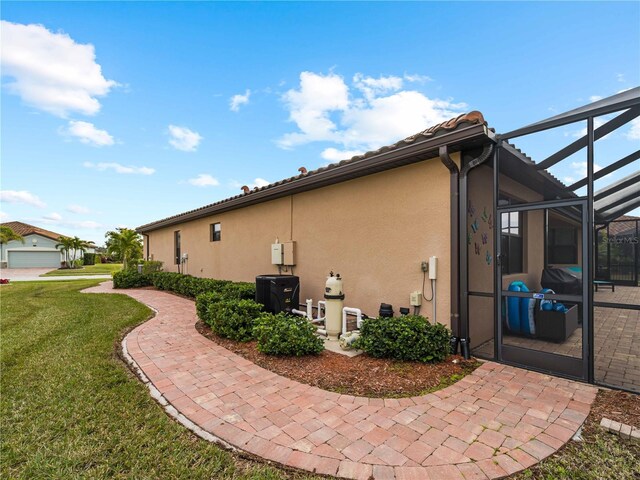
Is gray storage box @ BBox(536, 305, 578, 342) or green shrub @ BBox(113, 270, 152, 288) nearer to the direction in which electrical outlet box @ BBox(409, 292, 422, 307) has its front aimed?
the green shrub

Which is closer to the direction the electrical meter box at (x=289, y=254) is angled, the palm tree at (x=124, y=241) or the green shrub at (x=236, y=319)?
the green shrub

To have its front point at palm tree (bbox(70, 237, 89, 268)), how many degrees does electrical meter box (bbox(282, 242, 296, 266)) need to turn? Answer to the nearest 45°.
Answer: approximately 90° to its right

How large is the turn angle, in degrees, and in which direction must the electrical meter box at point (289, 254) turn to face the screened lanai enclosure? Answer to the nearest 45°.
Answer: approximately 90° to its left

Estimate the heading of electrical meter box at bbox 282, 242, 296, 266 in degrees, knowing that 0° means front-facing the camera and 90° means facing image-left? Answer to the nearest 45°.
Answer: approximately 45°

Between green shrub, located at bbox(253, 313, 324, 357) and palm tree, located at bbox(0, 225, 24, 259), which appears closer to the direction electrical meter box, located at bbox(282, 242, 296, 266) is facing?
the green shrub

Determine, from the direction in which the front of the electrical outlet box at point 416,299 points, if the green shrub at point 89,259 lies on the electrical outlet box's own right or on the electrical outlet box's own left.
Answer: on the electrical outlet box's own right

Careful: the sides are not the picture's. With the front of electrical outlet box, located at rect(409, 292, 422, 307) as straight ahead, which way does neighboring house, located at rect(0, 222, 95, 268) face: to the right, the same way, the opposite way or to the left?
to the left
